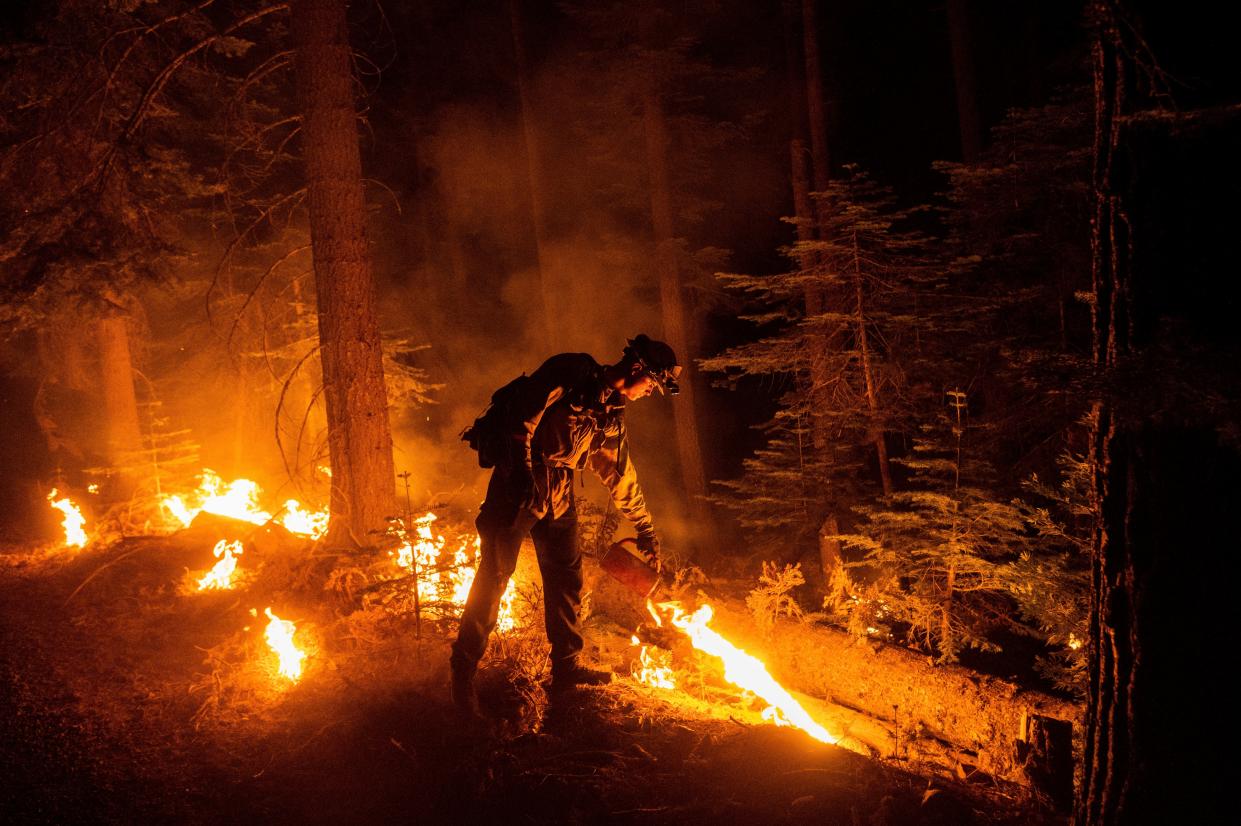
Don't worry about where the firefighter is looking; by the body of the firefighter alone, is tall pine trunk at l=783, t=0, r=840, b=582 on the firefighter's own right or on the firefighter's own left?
on the firefighter's own left

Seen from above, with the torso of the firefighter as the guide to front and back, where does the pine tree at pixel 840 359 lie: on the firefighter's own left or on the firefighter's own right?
on the firefighter's own left

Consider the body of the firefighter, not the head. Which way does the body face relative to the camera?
to the viewer's right

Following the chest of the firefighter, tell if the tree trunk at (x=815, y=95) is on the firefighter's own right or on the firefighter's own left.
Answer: on the firefighter's own left

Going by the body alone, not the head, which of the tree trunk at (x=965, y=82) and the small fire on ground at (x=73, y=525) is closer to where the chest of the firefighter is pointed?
the tree trunk

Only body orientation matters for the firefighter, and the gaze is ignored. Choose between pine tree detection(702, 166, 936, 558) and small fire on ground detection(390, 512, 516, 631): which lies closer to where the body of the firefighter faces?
the pine tree

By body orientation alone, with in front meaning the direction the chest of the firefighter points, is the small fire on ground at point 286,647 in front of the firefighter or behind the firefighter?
behind

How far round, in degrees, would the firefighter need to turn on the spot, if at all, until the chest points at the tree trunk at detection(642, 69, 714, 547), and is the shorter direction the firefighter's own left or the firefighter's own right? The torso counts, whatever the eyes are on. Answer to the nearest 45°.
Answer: approximately 90° to the firefighter's own left

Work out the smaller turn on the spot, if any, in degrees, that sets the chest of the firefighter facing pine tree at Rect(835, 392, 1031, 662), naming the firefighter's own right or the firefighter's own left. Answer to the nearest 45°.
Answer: approximately 45° to the firefighter's own left

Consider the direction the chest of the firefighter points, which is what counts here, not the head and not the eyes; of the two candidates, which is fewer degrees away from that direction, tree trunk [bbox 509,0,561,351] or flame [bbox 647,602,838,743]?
the flame
